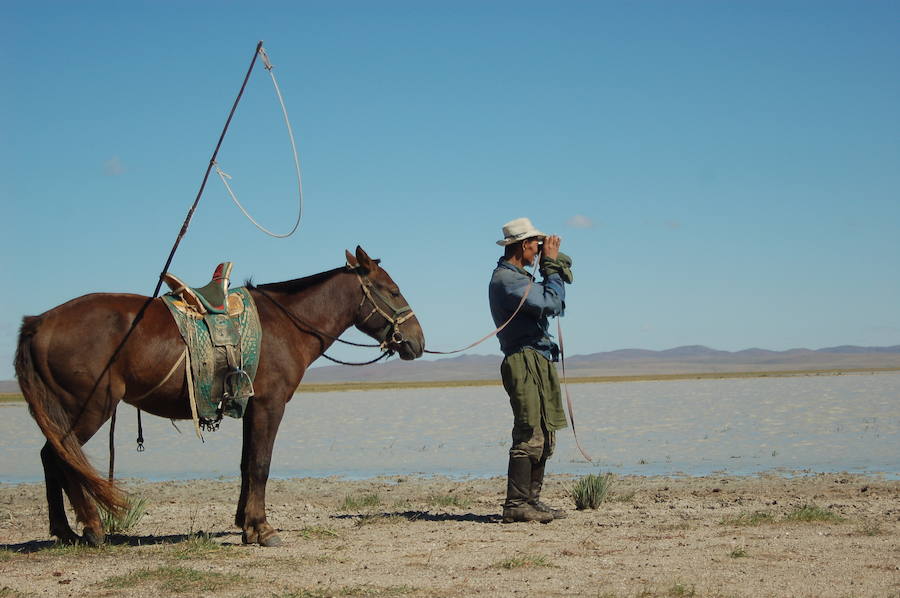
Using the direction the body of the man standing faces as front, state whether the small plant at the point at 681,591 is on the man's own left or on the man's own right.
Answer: on the man's own right

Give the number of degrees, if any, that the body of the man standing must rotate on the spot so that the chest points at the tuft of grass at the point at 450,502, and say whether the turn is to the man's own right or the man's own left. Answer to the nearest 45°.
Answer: approximately 135° to the man's own left

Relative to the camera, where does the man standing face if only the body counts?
to the viewer's right

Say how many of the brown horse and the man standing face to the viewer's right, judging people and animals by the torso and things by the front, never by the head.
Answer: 2

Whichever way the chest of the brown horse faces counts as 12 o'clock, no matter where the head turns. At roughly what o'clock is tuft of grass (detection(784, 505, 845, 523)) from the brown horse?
The tuft of grass is roughly at 12 o'clock from the brown horse.

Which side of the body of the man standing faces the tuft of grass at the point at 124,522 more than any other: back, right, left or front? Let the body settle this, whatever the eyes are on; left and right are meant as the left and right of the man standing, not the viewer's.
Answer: back

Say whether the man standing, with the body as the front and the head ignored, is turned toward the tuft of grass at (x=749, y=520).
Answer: yes

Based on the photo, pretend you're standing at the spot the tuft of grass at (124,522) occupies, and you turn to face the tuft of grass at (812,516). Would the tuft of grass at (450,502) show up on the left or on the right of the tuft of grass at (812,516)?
left

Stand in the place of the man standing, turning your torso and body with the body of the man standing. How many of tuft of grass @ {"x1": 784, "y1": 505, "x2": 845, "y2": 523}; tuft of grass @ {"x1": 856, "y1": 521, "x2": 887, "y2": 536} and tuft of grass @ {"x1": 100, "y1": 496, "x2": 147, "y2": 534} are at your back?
1

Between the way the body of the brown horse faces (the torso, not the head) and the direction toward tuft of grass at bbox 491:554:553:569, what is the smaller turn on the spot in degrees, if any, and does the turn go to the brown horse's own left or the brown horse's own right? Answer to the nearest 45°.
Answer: approximately 45° to the brown horse's own right

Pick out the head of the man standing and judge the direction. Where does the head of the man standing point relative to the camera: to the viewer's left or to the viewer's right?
to the viewer's right

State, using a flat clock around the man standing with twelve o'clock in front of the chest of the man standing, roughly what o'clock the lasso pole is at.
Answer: The lasso pole is roughly at 5 o'clock from the man standing.

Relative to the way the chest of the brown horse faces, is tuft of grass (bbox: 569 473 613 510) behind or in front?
in front

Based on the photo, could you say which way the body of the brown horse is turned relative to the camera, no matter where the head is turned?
to the viewer's right
